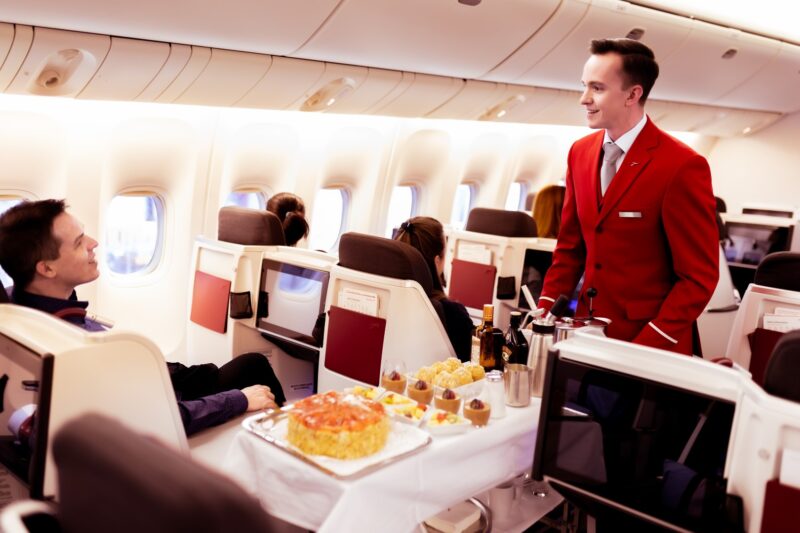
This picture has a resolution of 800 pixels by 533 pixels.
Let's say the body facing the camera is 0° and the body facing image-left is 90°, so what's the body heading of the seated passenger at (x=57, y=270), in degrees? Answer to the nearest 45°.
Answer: approximately 270°

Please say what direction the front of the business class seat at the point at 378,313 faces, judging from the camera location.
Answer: facing away from the viewer and to the right of the viewer

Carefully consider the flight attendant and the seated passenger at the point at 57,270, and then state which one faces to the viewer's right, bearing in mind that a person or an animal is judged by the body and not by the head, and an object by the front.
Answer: the seated passenger

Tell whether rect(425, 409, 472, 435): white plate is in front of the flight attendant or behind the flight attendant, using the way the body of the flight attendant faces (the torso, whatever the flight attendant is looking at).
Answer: in front

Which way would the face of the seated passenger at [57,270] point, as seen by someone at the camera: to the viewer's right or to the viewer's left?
to the viewer's right

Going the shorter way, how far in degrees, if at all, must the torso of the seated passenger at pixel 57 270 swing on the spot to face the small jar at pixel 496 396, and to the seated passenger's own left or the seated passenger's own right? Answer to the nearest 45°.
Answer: approximately 45° to the seated passenger's own right

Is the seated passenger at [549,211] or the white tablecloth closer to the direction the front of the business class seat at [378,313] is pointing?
the seated passenger

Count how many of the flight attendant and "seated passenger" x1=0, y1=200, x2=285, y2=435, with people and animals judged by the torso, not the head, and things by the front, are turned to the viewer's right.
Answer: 1

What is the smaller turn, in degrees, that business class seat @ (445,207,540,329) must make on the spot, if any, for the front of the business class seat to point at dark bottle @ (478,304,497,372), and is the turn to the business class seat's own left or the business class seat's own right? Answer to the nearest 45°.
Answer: approximately 135° to the business class seat's own right

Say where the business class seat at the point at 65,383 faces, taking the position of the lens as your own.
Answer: facing away from the viewer and to the right of the viewer

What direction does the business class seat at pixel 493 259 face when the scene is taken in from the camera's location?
facing away from the viewer and to the right of the viewer

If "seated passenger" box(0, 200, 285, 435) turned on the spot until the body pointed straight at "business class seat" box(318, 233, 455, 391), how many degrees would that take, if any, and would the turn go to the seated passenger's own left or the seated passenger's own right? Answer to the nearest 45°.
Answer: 0° — they already face it

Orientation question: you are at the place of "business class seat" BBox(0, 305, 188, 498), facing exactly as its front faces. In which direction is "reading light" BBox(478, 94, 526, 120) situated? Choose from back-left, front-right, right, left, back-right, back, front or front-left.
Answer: front

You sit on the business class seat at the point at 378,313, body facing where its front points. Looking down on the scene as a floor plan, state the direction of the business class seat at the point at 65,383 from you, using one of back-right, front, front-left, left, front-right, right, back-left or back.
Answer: back

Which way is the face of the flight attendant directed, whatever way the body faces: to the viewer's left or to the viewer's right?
to the viewer's left
